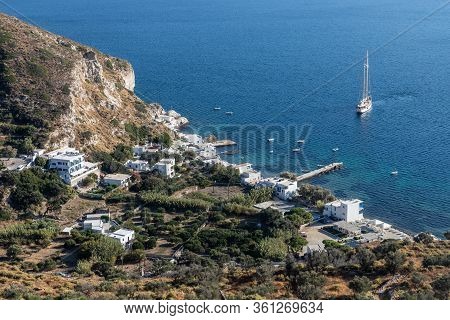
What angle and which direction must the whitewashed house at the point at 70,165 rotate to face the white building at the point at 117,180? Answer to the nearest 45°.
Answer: approximately 45° to its left

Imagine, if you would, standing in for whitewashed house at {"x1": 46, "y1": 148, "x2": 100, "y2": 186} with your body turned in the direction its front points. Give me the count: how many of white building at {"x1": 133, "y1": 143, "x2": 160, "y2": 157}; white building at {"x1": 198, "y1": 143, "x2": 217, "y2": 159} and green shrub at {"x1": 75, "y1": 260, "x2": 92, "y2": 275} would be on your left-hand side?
2

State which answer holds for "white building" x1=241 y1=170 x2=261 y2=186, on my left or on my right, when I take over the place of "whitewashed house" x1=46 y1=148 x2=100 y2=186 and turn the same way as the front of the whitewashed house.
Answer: on my left

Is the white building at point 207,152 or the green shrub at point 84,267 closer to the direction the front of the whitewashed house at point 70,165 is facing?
the green shrub

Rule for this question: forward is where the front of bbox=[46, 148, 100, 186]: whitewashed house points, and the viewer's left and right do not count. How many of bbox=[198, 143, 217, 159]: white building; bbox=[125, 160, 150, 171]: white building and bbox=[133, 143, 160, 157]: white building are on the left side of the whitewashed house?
3

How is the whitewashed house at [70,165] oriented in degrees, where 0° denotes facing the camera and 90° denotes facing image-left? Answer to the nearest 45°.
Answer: approximately 315°

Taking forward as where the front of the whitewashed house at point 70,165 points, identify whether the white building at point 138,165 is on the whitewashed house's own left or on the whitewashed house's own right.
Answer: on the whitewashed house's own left

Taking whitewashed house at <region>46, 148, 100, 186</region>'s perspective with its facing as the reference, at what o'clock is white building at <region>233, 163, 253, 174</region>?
The white building is roughly at 10 o'clock from the whitewashed house.

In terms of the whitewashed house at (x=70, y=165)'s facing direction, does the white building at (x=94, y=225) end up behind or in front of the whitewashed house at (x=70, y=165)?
in front

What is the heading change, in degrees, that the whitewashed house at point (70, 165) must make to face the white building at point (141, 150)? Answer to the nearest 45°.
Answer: approximately 90° to its left

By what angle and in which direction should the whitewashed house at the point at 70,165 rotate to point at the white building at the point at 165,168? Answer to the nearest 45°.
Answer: approximately 45° to its left

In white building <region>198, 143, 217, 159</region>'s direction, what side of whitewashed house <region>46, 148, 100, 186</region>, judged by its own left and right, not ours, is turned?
left

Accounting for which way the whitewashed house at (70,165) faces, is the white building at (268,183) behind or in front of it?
in front
